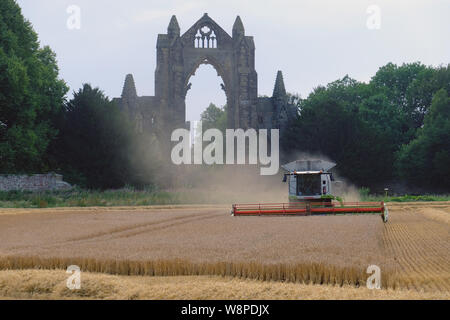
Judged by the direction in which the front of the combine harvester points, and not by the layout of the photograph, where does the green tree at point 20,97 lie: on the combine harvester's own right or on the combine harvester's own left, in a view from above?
on the combine harvester's own right

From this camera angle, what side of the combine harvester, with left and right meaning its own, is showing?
front

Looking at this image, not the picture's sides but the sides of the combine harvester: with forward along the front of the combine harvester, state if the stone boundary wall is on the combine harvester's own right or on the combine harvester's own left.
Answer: on the combine harvester's own right
